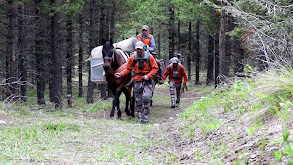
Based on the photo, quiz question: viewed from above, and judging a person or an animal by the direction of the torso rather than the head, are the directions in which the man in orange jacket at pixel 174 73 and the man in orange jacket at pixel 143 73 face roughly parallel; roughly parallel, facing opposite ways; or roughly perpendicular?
roughly parallel

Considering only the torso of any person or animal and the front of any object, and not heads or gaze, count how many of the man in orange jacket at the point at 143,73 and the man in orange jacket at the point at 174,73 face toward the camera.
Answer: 2

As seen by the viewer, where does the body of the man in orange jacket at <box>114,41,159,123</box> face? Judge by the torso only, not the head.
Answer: toward the camera

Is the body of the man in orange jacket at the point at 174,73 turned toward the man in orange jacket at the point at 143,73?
yes

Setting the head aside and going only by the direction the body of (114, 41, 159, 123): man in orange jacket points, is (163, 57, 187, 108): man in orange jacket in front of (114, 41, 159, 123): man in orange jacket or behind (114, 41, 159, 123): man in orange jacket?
behind

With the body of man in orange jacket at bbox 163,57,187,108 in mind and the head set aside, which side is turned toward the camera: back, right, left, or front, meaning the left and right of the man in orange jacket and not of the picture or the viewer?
front
